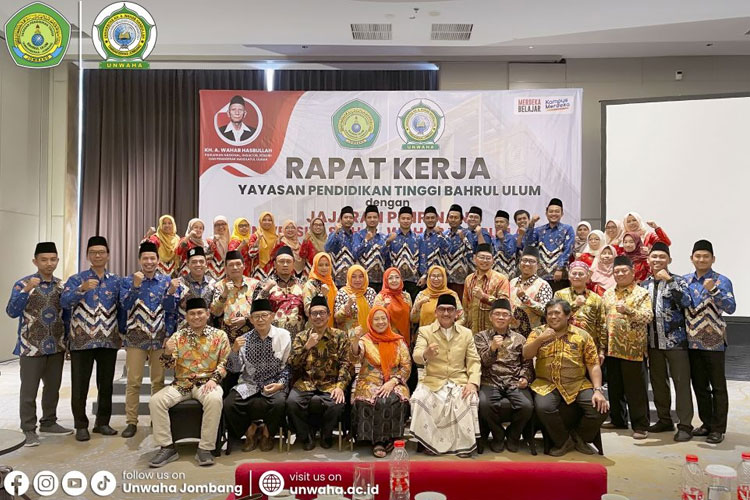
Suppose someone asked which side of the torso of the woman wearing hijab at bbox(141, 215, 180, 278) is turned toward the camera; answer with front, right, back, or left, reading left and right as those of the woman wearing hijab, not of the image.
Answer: front

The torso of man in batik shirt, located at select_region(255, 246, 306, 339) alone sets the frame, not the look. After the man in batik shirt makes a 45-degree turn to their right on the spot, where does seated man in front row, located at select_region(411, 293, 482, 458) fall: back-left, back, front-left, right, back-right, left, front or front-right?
left

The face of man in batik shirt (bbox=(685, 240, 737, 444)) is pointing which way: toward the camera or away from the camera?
toward the camera

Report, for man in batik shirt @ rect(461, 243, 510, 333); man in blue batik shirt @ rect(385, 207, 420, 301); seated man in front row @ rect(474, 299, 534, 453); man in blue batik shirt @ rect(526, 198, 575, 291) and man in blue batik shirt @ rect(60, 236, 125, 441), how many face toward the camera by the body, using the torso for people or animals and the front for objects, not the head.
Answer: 5

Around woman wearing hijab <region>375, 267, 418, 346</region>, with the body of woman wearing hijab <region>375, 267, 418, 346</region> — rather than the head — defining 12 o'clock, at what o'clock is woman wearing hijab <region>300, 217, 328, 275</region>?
woman wearing hijab <region>300, 217, 328, 275</region> is roughly at 5 o'clock from woman wearing hijab <region>375, 267, 418, 346</region>.

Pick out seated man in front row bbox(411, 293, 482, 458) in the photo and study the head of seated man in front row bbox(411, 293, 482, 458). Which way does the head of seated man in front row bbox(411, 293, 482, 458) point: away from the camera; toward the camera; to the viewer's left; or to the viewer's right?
toward the camera

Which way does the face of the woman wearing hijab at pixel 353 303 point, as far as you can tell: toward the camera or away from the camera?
toward the camera

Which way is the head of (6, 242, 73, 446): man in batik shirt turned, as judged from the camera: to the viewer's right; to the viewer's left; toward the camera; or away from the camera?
toward the camera

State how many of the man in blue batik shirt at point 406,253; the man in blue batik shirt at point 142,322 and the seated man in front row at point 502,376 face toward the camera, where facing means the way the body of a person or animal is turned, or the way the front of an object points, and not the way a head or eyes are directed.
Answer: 3

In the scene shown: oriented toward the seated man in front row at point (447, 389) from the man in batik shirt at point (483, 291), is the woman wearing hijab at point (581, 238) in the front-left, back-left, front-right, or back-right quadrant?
back-left

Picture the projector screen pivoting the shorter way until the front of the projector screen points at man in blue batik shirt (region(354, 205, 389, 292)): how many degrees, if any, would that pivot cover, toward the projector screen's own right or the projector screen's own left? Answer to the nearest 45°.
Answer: approximately 45° to the projector screen's own right

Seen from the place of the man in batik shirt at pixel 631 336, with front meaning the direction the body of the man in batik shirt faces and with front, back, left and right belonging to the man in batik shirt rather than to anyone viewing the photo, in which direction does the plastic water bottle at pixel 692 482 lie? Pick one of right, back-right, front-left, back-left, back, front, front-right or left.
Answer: front

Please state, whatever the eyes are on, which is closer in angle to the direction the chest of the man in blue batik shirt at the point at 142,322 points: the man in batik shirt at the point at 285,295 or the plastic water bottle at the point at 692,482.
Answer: the plastic water bottle

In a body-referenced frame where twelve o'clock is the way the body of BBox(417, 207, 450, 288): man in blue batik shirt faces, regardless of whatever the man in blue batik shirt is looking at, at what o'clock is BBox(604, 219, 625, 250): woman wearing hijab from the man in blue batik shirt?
The woman wearing hijab is roughly at 9 o'clock from the man in blue batik shirt.

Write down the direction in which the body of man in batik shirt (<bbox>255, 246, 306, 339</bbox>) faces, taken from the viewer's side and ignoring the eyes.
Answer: toward the camera

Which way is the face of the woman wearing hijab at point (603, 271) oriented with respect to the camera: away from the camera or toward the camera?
toward the camera

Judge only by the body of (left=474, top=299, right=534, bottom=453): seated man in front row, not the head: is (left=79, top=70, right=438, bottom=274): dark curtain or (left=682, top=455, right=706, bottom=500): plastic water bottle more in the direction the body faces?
the plastic water bottle

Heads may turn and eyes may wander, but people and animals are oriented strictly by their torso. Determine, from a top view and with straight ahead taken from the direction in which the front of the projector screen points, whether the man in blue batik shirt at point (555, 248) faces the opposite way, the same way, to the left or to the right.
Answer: the same way

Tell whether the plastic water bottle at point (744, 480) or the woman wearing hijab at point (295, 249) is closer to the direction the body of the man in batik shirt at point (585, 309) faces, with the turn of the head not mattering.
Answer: the plastic water bottle

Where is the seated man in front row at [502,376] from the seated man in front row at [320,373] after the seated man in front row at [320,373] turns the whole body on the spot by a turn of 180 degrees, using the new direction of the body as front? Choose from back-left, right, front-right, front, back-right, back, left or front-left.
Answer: right

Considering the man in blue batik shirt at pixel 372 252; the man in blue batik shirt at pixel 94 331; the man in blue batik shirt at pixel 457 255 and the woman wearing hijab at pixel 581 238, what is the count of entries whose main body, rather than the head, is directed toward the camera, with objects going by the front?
4

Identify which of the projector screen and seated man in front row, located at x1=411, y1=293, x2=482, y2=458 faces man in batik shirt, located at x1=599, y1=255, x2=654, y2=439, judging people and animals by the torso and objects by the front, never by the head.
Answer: the projector screen

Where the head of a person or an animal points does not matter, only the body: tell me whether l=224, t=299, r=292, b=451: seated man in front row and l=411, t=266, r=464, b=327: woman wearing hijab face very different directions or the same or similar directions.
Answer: same or similar directions

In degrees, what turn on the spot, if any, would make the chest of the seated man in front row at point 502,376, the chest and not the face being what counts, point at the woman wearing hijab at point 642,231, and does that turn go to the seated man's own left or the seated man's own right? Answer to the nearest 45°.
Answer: approximately 135° to the seated man's own left
